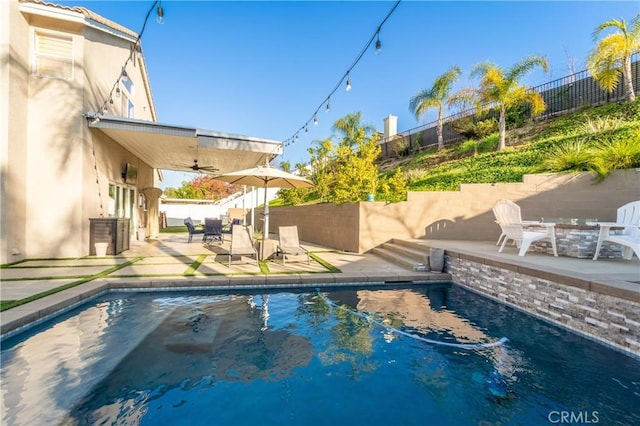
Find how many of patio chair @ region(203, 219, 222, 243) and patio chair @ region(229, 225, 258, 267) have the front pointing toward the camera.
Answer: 1

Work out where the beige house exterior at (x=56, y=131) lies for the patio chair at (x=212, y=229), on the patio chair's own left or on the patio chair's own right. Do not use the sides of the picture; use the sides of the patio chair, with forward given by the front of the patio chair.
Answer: on the patio chair's own left

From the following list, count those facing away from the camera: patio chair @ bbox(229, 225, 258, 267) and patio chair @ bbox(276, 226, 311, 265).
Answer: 0

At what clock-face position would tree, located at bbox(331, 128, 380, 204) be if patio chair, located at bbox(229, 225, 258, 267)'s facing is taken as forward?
The tree is roughly at 8 o'clock from the patio chair.

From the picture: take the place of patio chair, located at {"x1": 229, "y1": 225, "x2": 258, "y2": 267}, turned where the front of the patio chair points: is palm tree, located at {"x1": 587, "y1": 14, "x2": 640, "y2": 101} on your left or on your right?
on your left

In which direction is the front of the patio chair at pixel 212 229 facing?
away from the camera

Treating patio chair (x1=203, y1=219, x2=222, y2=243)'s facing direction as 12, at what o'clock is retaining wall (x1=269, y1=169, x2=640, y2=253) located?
The retaining wall is roughly at 4 o'clock from the patio chair.

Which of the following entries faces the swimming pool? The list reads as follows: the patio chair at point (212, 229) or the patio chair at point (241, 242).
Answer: the patio chair at point (241, 242)

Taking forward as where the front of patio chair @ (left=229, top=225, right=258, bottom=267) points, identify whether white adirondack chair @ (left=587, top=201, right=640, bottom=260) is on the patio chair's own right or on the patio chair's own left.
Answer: on the patio chair's own left

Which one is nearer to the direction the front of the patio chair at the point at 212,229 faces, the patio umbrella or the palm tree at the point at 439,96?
the palm tree

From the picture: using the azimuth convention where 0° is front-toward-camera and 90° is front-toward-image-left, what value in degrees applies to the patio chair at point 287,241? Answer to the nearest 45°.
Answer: approximately 315°
